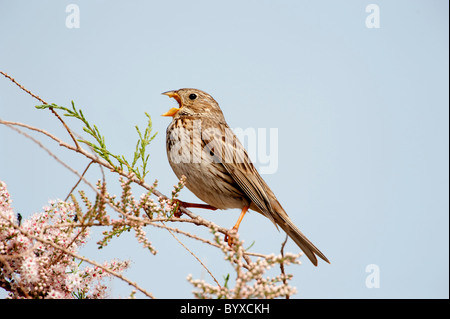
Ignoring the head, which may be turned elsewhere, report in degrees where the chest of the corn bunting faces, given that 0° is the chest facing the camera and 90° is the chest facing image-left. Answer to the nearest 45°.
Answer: approximately 90°
